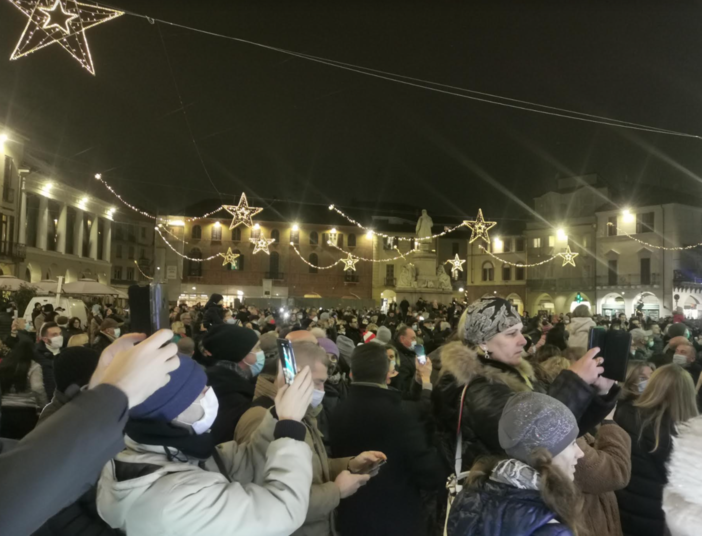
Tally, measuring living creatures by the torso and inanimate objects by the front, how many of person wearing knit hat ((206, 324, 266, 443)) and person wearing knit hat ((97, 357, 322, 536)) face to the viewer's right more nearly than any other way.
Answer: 2

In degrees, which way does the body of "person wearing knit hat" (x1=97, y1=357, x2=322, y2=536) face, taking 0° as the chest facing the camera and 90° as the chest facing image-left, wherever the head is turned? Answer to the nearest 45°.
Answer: approximately 270°

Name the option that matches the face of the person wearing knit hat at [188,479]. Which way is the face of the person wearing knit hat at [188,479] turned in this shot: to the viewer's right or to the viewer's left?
to the viewer's right

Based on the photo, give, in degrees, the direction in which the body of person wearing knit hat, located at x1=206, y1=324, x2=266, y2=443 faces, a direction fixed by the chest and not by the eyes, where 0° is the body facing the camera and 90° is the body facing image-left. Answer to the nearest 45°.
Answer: approximately 270°
